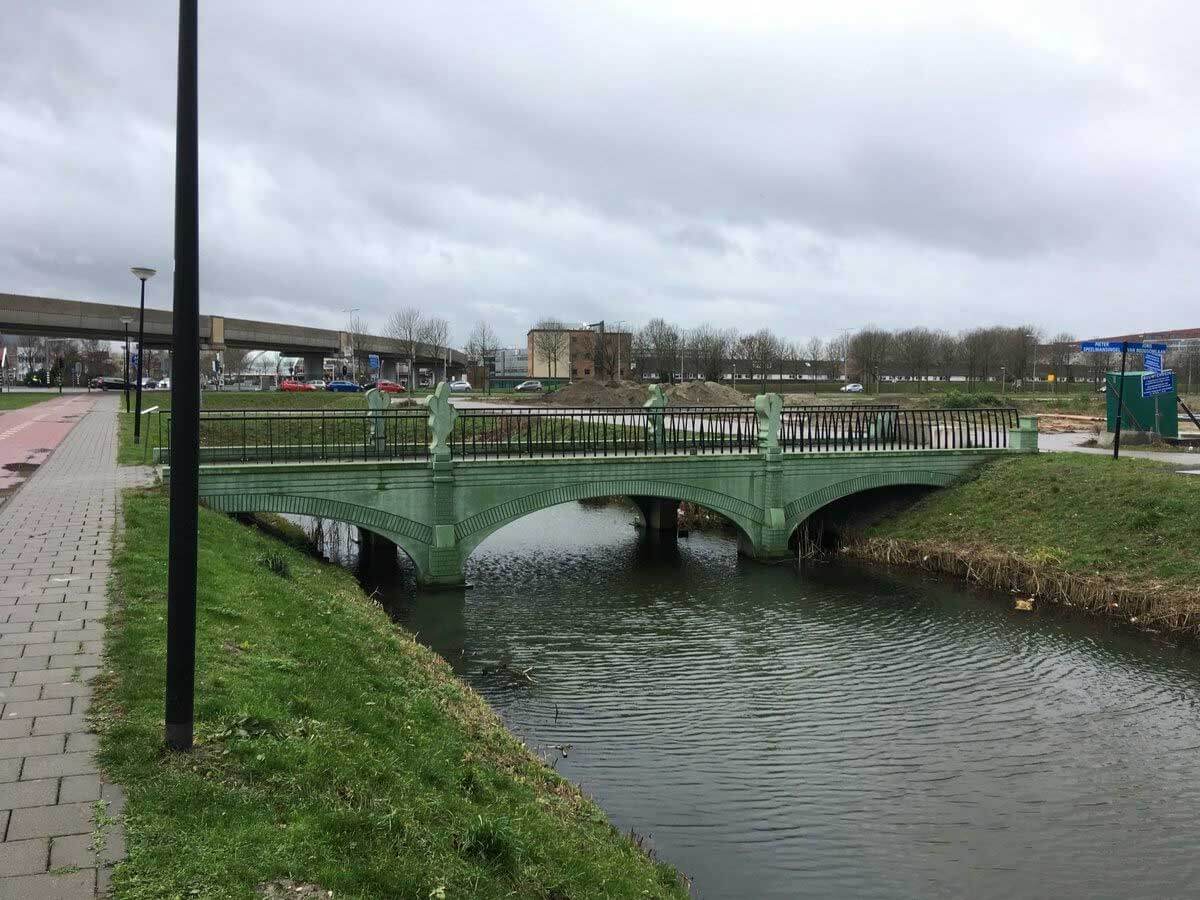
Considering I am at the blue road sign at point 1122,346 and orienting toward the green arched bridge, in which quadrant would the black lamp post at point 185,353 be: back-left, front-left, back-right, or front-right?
front-left

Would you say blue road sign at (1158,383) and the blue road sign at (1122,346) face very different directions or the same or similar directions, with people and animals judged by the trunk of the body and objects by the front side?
same or similar directions

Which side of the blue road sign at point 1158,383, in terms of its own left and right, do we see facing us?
front

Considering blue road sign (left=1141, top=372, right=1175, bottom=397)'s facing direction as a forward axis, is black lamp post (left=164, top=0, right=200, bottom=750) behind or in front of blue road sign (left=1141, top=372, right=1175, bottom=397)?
in front

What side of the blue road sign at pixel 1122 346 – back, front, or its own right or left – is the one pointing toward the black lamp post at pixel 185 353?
front

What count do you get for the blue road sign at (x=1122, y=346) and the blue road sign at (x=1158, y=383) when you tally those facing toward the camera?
2

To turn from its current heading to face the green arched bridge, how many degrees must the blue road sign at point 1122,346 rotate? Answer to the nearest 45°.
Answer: approximately 45° to its right

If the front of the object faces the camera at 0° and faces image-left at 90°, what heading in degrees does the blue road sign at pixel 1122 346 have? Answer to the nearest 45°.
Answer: approximately 0°

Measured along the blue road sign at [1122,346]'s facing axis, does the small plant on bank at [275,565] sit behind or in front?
in front
